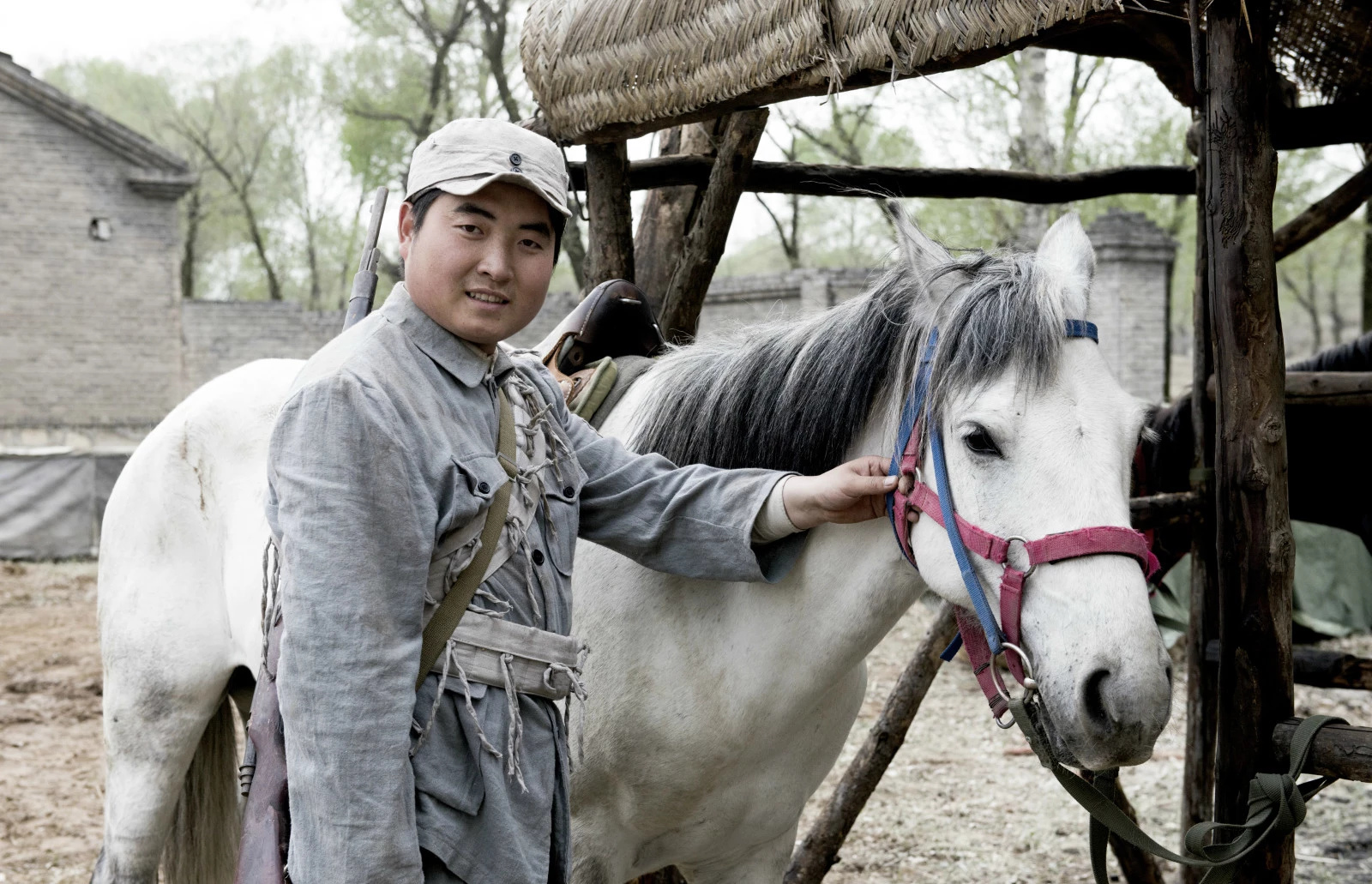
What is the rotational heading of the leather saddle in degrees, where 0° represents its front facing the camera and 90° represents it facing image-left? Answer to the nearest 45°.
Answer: approximately 315°

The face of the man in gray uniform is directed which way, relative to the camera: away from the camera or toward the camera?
toward the camera

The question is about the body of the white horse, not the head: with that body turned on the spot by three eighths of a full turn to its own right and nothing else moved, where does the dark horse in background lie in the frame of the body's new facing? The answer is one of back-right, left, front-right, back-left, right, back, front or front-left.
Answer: back-right

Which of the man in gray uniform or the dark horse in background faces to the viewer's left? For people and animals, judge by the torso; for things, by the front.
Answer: the dark horse in background

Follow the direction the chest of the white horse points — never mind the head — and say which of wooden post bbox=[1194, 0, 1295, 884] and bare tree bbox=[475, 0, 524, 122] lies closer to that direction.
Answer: the wooden post

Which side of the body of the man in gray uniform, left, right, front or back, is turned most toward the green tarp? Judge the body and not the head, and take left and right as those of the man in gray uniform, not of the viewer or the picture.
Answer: left

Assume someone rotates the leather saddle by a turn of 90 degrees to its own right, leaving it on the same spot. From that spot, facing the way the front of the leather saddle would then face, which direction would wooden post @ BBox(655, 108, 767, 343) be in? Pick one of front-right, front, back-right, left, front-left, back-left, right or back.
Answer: back

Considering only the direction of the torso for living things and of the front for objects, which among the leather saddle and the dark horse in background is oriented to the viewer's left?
the dark horse in background

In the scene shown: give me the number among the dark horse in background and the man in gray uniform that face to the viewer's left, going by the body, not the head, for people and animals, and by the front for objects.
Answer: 1

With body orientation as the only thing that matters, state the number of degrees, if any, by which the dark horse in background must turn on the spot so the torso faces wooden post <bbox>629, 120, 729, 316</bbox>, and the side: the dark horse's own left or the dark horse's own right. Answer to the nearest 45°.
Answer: approximately 45° to the dark horse's own left

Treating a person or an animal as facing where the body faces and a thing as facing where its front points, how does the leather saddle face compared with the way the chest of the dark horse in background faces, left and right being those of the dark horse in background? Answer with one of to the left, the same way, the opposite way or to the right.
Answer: the opposite way

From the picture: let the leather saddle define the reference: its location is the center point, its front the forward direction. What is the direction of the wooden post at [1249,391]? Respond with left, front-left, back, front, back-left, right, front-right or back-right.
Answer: front

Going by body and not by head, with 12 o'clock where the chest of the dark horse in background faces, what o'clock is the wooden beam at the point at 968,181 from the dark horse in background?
The wooden beam is roughly at 11 o'clock from the dark horse in background.

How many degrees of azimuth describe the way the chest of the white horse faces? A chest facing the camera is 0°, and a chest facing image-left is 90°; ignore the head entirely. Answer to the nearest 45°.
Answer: approximately 315°

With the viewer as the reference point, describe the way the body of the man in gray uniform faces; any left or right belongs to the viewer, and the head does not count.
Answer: facing the viewer and to the right of the viewer

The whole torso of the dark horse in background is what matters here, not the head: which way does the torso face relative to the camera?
to the viewer's left
